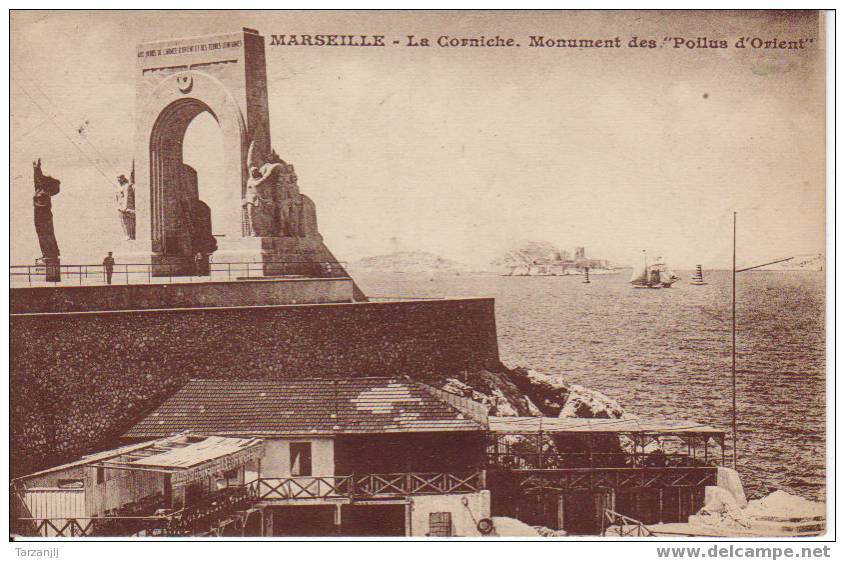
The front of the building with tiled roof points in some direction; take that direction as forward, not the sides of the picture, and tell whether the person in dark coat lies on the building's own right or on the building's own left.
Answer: on the building's own right

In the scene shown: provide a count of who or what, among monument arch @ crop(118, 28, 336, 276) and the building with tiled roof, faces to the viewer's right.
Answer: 0

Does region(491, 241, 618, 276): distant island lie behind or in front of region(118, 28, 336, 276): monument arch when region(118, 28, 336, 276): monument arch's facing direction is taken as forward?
behind

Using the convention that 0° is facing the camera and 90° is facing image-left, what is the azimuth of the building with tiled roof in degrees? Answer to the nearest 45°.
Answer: approximately 0°
